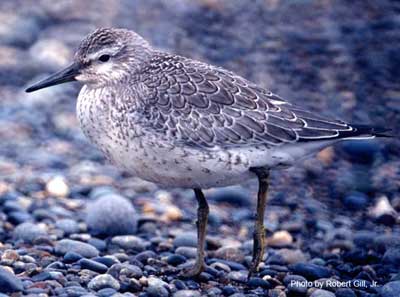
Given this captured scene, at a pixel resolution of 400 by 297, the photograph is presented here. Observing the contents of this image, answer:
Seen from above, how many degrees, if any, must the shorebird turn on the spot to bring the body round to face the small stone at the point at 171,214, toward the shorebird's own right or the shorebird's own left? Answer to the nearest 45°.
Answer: approximately 90° to the shorebird's own right

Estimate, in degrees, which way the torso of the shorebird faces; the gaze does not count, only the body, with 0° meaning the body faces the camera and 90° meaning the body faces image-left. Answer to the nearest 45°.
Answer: approximately 90°

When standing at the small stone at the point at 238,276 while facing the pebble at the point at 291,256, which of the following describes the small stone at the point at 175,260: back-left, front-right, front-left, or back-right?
back-left

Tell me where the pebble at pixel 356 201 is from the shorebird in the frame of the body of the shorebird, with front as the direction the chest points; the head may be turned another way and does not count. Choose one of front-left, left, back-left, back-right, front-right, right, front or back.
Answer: back-right

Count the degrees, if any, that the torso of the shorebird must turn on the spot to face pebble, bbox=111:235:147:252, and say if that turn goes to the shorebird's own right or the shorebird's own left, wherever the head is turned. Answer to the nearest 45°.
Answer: approximately 90° to the shorebird's own right

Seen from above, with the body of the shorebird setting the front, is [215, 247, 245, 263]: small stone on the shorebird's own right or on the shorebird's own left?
on the shorebird's own right

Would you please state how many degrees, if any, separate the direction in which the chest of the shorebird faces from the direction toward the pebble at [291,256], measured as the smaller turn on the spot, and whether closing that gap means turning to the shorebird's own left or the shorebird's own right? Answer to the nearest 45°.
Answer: approximately 135° to the shorebird's own right

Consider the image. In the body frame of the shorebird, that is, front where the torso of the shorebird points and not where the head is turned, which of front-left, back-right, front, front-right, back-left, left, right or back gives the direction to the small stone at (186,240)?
right

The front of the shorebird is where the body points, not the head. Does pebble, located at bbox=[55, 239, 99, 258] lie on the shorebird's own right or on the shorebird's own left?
on the shorebird's own right

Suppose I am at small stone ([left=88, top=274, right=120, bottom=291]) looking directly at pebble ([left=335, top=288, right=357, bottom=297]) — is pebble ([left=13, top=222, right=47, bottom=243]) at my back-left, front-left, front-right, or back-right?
back-left

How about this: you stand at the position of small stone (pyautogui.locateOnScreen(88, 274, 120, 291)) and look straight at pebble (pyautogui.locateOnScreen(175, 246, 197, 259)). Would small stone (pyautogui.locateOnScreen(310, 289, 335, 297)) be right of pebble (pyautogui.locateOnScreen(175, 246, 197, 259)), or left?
right

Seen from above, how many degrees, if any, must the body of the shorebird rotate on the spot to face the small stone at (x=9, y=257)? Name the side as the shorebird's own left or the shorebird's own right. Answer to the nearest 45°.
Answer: approximately 45° to the shorebird's own right
